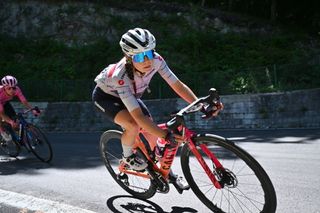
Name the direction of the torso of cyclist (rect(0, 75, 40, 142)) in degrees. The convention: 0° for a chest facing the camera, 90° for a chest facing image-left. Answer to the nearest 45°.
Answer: approximately 315°

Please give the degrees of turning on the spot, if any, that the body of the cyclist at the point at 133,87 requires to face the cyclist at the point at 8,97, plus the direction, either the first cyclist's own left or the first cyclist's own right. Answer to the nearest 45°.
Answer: approximately 180°

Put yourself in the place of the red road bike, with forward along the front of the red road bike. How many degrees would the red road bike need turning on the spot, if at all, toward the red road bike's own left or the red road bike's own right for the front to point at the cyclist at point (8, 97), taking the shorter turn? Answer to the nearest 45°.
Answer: approximately 180°

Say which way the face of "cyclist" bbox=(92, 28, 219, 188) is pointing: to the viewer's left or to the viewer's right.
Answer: to the viewer's right

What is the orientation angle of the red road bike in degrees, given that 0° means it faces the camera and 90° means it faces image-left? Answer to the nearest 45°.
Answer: approximately 315°
